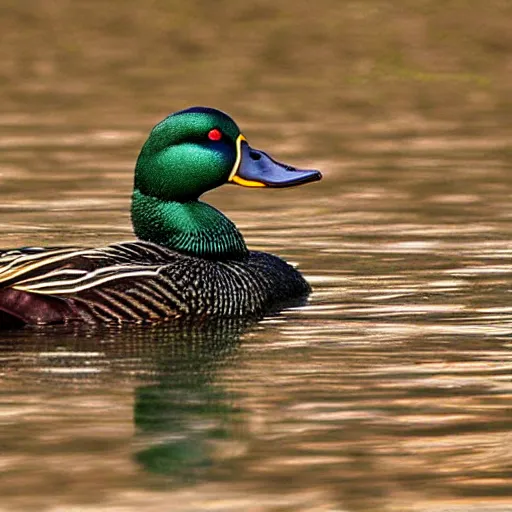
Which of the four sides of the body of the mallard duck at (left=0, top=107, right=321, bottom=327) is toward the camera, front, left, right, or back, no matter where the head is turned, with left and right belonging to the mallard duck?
right
